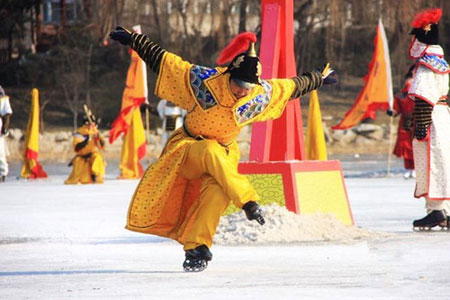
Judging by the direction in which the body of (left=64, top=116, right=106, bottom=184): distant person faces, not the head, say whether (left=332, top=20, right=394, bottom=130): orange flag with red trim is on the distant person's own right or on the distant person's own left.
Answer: on the distant person's own left

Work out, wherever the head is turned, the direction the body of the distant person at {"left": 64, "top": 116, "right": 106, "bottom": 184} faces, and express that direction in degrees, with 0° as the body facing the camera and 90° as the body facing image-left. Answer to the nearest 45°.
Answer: approximately 315°

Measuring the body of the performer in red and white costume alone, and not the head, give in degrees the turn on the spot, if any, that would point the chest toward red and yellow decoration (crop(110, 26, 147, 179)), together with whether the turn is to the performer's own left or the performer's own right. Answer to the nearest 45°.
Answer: approximately 45° to the performer's own right

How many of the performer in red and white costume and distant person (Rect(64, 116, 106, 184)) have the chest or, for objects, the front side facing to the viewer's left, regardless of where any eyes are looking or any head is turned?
1

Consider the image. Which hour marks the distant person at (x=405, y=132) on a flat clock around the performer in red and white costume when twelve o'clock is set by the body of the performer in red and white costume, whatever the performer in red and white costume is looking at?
The distant person is roughly at 3 o'clock from the performer in red and white costume.

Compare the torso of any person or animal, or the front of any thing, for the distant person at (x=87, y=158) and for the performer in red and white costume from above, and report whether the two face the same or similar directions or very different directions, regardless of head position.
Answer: very different directions

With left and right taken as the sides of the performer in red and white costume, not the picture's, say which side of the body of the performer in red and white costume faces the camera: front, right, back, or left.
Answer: left
